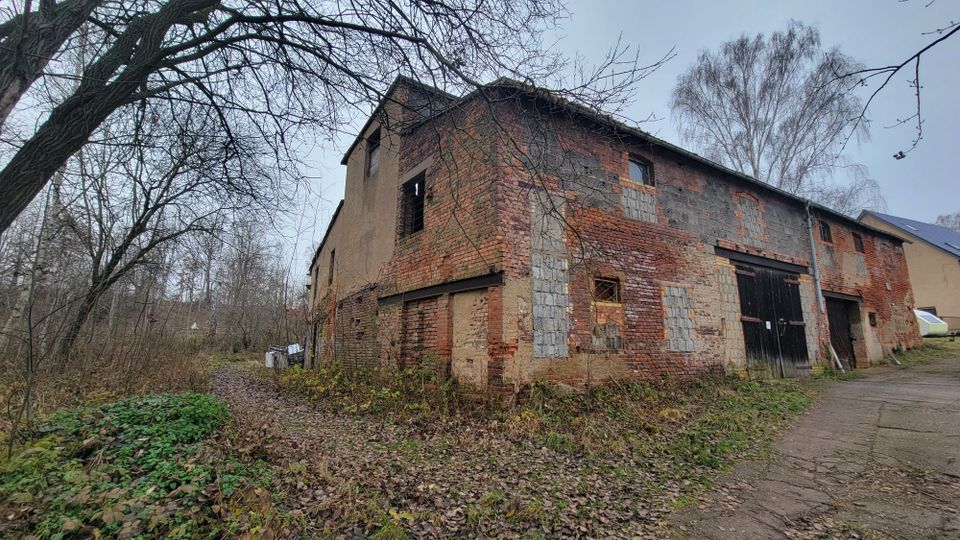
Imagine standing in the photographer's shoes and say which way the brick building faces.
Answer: facing the viewer and to the right of the viewer

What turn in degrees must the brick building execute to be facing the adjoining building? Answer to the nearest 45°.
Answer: approximately 90° to its left
